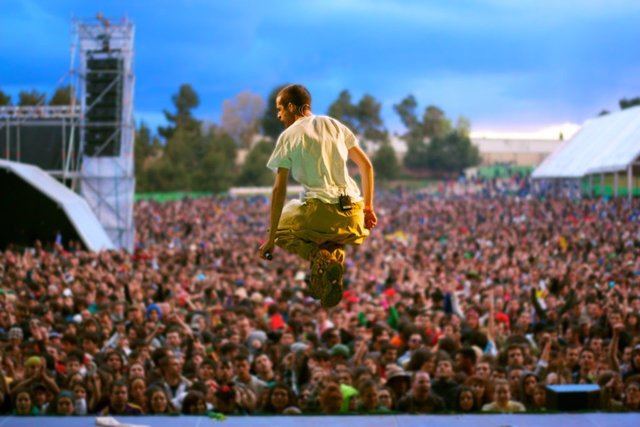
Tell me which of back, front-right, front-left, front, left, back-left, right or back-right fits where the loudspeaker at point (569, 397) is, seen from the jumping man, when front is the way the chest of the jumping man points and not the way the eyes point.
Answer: right

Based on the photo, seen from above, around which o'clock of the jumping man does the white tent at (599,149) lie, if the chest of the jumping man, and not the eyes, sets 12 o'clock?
The white tent is roughly at 2 o'clock from the jumping man.

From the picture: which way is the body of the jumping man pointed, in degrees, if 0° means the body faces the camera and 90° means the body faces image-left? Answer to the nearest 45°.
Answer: approximately 135°

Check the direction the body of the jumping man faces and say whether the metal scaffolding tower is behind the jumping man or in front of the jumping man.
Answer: in front
